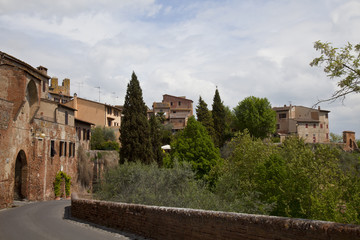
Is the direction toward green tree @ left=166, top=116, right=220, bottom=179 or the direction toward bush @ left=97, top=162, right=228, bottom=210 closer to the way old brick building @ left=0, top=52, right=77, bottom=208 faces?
the bush

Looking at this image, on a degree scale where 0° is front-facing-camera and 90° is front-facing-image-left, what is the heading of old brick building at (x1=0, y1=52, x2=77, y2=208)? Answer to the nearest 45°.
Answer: approximately 315°

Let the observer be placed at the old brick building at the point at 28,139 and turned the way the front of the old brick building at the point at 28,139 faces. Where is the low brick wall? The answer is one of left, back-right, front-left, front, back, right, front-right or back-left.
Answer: front-right

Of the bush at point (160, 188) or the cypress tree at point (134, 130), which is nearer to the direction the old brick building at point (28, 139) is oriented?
the bush

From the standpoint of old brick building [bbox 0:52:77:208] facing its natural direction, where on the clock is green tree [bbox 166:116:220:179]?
The green tree is roughly at 10 o'clock from the old brick building.
